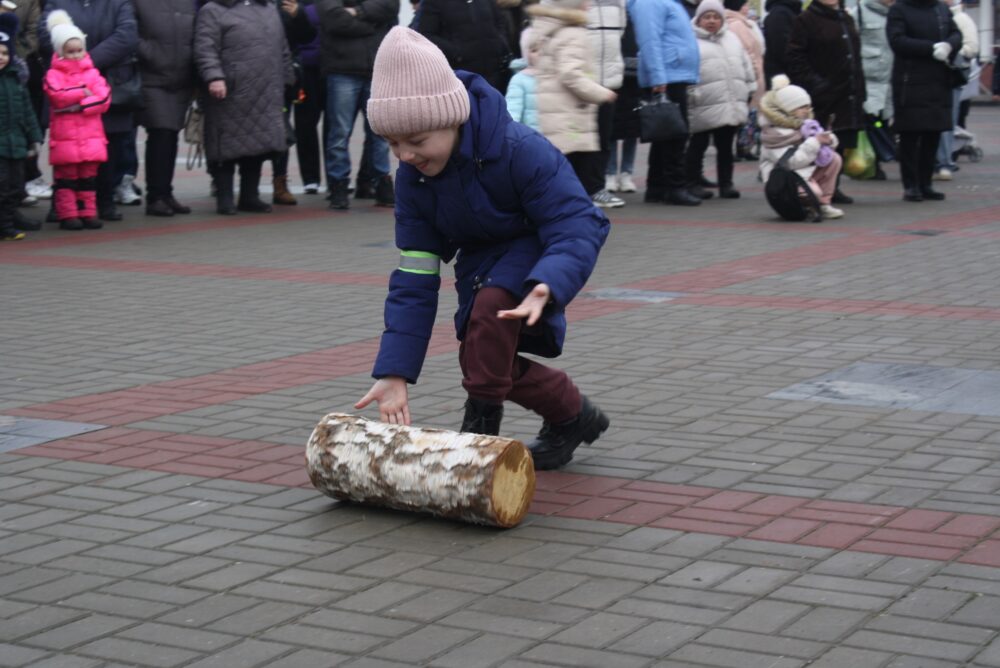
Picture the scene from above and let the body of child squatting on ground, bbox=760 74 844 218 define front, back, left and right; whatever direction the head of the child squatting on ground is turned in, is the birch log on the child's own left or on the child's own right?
on the child's own right

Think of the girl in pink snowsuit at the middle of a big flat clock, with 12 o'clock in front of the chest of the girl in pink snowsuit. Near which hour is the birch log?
The birch log is roughly at 12 o'clock from the girl in pink snowsuit.

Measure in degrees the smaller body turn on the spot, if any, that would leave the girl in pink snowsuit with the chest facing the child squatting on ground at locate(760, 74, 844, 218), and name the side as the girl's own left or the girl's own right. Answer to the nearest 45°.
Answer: approximately 90° to the girl's own left

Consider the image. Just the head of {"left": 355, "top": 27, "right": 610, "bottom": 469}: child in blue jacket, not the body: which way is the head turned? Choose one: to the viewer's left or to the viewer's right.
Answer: to the viewer's left

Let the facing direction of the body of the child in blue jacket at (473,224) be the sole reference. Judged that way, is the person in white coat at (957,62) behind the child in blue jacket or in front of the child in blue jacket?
behind

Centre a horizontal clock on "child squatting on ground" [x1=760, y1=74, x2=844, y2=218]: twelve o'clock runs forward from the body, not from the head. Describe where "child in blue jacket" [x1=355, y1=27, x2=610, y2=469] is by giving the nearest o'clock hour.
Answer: The child in blue jacket is roughly at 3 o'clock from the child squatting on ground.
